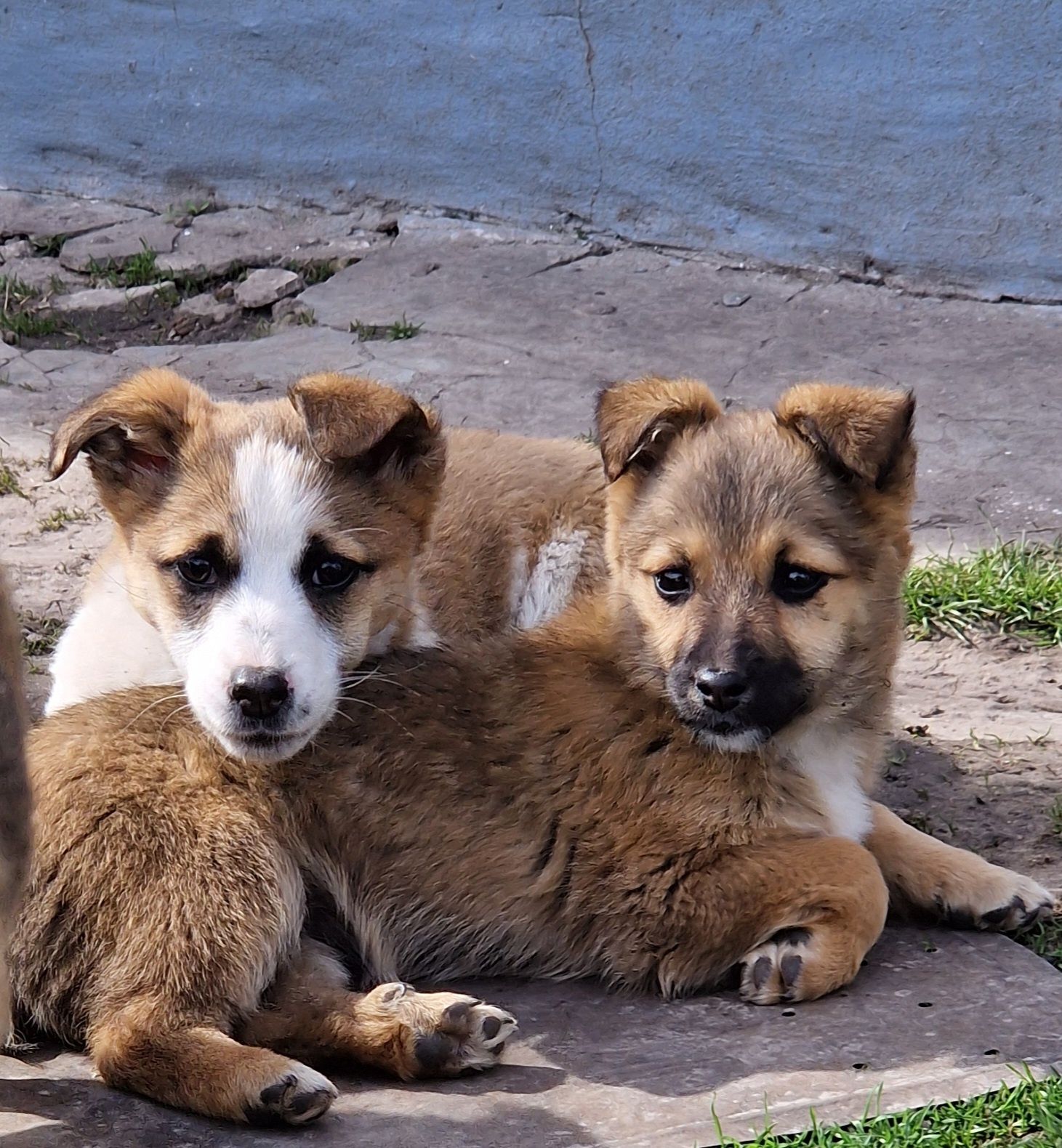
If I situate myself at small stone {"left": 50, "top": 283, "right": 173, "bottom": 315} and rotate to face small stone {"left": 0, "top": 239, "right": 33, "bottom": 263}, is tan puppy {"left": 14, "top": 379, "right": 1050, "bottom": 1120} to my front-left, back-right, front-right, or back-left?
back-left

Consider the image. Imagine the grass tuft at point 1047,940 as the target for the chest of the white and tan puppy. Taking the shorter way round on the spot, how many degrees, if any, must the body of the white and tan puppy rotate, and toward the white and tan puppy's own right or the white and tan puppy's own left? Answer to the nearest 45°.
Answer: approximately 135° to the white and tan puppy's own left

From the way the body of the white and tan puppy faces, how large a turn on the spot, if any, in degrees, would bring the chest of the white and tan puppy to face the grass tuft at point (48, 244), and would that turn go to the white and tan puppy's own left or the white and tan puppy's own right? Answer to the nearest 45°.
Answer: approximately 135° to the white and tan puppy's own right

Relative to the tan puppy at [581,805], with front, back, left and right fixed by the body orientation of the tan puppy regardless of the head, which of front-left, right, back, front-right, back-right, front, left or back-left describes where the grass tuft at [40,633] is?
back-left

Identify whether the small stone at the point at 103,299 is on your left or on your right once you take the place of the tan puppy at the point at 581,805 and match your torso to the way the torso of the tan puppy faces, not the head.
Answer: on your left

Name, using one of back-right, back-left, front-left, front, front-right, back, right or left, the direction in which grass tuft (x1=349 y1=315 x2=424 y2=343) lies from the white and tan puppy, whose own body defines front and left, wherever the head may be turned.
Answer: back-right

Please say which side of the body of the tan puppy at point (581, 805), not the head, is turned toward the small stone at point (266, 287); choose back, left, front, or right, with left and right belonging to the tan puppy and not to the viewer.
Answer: left

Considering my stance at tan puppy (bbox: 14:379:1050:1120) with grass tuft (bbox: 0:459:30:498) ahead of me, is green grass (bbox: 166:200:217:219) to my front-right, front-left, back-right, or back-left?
front-right

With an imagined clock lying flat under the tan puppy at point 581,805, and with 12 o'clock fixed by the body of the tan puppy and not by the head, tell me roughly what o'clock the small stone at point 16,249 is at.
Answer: The small stone is roughly at 8 o'clock from the tan puppy.

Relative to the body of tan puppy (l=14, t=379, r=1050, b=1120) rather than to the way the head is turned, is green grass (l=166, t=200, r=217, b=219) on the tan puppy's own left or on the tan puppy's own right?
on the tan puppy's own left

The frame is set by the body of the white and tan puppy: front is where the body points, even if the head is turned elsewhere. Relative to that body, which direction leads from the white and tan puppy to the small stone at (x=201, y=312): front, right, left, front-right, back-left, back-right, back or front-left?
back-right

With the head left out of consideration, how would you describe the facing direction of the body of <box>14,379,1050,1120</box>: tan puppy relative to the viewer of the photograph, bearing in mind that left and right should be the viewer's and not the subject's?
facing to the right of the viewer
